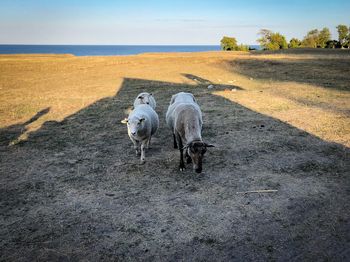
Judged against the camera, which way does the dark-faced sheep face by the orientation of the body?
toward the camera

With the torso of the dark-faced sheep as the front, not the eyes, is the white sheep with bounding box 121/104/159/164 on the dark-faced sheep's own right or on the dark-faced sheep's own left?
on the dark-faced sheep's own right
